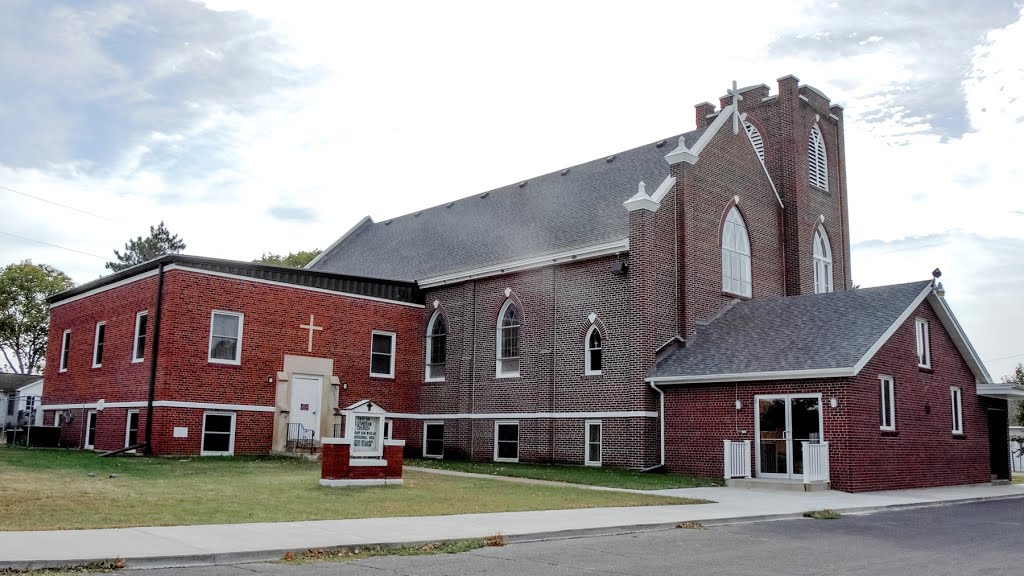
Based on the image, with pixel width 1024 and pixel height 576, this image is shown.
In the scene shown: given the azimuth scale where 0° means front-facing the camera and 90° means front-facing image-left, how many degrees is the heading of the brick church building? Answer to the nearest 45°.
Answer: approximately 315°
